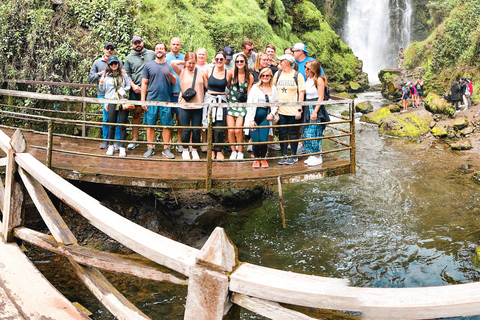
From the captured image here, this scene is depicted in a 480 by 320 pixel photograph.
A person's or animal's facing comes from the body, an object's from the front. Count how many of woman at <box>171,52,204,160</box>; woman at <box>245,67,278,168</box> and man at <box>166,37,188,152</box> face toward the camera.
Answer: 3

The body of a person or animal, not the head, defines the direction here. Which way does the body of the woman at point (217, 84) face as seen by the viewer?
toward the camera

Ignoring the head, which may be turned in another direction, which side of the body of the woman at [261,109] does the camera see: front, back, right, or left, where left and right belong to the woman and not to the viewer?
front

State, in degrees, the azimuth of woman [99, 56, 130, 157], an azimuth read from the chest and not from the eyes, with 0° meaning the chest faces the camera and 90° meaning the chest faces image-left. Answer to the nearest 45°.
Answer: approximately 0°

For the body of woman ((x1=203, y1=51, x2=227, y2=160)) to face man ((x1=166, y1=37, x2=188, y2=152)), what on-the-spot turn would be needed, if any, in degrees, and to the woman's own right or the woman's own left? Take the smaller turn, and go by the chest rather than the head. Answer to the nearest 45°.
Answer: approximately 135° to the woman's own right

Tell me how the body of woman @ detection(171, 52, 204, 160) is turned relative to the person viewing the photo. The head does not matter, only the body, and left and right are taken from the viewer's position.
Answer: facing the viewer

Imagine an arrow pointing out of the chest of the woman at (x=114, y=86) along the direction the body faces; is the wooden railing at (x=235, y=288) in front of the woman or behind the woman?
in front
